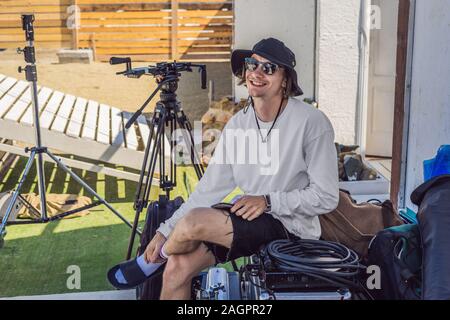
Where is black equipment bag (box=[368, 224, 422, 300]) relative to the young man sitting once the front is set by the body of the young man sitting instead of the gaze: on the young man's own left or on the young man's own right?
on the young man's own left

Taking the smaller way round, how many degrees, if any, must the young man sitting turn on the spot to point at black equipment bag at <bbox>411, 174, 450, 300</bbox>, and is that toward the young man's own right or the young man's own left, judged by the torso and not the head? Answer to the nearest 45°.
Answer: approximately 90° to the young man's own left

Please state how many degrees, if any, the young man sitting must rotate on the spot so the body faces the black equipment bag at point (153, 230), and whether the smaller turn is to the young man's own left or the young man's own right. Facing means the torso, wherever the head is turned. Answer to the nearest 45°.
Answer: approximately 90° to the young man's own right

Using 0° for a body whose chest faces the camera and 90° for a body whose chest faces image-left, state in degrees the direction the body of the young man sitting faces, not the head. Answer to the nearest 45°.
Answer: approximately 45°

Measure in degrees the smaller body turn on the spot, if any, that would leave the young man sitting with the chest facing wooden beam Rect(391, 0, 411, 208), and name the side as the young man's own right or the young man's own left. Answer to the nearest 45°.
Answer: approximately 180°
